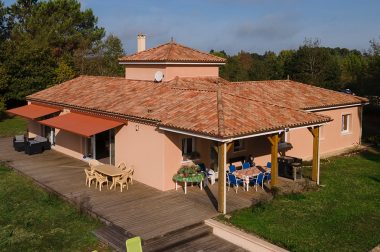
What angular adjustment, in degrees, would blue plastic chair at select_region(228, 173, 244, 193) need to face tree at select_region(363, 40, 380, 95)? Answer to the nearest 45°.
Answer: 0° — it already faces it

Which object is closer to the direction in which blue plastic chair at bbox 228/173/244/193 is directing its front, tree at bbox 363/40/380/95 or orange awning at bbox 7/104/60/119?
the tree

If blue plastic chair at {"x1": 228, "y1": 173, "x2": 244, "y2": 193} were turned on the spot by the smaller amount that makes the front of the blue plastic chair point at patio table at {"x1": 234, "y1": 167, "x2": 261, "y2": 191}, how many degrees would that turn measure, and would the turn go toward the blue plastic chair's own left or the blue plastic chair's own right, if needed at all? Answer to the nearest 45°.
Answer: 0° — it already faces it

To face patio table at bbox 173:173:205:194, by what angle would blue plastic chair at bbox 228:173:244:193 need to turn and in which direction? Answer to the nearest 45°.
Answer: approximately 135° to its left

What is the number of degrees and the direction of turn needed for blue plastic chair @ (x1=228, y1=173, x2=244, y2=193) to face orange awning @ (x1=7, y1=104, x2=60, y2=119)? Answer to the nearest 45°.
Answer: approximately 90° to its left

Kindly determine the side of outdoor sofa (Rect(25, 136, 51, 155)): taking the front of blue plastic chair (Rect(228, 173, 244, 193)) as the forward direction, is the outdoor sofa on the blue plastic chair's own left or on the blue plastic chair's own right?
on the blue plastic chair's own left

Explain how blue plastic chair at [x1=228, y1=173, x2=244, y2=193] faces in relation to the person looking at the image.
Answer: facing away from the viewer and to the right of the viewer

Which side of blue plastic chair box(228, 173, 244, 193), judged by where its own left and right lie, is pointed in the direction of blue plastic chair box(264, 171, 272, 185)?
front

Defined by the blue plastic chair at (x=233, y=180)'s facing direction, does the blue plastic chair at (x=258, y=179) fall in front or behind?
in front

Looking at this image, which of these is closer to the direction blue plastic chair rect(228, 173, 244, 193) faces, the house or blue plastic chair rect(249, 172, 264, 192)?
the blue plastic chair
